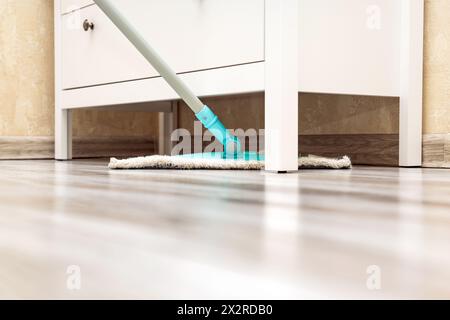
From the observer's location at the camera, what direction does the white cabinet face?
facing the viewer and to the left of the viewer
